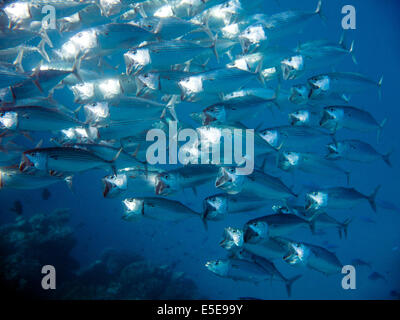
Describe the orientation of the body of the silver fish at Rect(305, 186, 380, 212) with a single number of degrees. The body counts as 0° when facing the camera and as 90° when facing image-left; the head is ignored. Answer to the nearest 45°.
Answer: approximately 90°

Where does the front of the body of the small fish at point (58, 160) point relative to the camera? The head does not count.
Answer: to the viewer's left

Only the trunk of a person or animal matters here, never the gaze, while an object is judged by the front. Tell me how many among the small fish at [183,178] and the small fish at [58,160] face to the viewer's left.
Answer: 2

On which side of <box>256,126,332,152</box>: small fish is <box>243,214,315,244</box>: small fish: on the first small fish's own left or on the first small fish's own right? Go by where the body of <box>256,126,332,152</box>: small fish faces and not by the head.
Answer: on the first small fish's own left

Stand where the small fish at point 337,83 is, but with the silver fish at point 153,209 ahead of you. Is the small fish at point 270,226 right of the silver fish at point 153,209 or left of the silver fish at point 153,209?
left

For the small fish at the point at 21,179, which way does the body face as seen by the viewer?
to the viewer's left

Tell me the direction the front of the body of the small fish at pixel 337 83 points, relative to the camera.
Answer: to the viewer's left

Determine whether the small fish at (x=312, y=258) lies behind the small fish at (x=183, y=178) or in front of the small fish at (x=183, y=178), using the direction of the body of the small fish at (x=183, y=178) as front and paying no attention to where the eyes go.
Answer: behind

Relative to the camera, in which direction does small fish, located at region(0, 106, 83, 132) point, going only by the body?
to the viewer's left

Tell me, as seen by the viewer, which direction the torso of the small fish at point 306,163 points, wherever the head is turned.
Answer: to the viewer's left

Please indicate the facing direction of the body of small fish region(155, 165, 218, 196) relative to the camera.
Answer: to the viewer's left

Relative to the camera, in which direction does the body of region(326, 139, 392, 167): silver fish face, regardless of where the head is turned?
to the viewer's left
